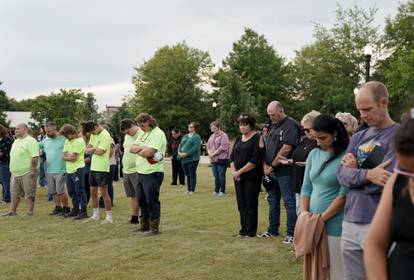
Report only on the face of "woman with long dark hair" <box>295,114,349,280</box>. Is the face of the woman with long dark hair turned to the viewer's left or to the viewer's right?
to the viewer's left

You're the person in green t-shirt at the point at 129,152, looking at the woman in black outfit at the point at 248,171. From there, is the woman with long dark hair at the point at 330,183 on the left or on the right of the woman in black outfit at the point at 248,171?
right

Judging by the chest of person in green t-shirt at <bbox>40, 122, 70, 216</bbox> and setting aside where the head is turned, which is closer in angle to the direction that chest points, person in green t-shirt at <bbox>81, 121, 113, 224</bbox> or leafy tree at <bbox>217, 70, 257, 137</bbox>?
the person in green t-shirt
